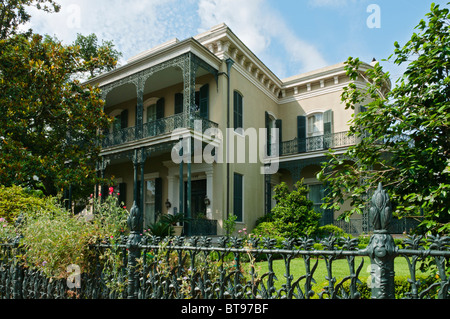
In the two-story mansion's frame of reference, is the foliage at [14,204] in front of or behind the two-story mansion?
in front

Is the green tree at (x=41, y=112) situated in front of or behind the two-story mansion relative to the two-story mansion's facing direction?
in front

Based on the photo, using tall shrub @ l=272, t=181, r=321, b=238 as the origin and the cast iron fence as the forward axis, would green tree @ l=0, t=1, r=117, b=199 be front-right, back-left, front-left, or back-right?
front-right

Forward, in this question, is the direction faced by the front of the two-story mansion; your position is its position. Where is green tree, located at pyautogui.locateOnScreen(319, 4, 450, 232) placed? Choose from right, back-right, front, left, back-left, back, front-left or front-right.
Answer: front-left

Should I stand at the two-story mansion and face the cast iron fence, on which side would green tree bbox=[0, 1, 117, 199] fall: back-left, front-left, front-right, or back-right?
front-right

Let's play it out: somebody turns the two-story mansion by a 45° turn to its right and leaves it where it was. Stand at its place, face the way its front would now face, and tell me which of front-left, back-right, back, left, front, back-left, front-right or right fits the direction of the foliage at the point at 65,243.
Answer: left
